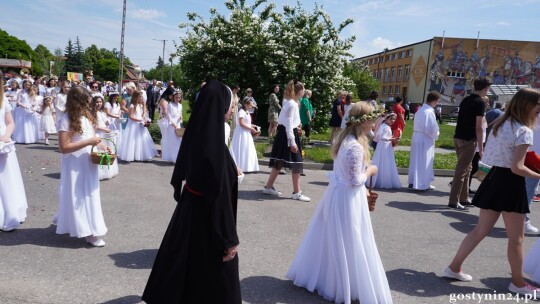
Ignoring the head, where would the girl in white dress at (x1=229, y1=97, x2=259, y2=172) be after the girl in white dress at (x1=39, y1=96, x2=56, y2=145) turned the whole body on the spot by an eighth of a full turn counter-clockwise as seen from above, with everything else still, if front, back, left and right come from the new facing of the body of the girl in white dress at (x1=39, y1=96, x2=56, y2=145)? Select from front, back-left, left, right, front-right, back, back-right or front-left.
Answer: front

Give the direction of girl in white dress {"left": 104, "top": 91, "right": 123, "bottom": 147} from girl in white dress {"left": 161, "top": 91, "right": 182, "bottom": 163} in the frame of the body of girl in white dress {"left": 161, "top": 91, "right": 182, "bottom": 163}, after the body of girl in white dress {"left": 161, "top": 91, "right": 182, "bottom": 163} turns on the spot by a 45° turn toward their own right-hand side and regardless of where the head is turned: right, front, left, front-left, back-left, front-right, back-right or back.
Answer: right

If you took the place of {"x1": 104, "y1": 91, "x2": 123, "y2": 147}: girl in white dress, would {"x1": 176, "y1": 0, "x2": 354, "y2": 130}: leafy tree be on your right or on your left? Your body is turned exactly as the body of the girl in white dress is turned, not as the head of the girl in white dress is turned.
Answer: on your left

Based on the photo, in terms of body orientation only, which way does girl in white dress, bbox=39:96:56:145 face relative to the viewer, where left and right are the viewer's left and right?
facing the viewer

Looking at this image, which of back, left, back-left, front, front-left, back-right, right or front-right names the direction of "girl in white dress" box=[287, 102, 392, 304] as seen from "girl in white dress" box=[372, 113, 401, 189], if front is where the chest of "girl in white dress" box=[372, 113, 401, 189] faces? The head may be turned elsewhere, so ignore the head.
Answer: right

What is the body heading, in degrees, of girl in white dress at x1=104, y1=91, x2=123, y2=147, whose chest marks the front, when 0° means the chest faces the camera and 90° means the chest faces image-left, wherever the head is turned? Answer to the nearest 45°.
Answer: approximately 315°

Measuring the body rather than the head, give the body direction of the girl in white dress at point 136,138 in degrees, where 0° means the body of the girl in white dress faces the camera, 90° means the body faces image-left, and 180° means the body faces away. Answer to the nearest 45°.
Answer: approximately 315°

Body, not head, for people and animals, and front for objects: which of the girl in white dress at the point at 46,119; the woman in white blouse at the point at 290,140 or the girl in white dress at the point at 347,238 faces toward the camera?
the girl in white dress at the point at 46,119
